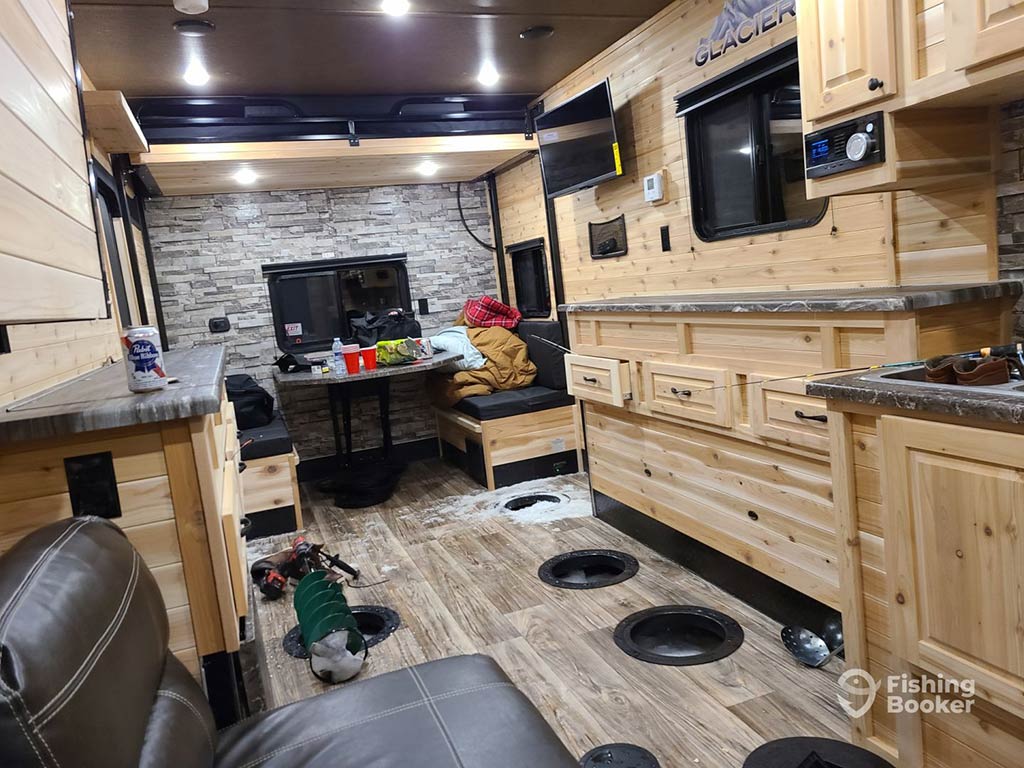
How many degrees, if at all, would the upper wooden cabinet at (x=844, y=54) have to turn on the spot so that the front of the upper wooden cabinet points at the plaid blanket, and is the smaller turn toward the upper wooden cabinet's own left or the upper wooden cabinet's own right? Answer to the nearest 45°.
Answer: approximately 90° to the upper wooden cabinet's own right

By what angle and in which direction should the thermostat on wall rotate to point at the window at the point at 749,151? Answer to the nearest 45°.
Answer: approximately 90° to its left

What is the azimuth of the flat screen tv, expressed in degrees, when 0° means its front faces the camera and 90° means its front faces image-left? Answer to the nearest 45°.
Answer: approximately 45°

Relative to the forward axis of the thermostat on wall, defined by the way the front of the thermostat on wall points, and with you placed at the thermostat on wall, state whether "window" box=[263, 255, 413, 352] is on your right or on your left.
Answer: on your right
